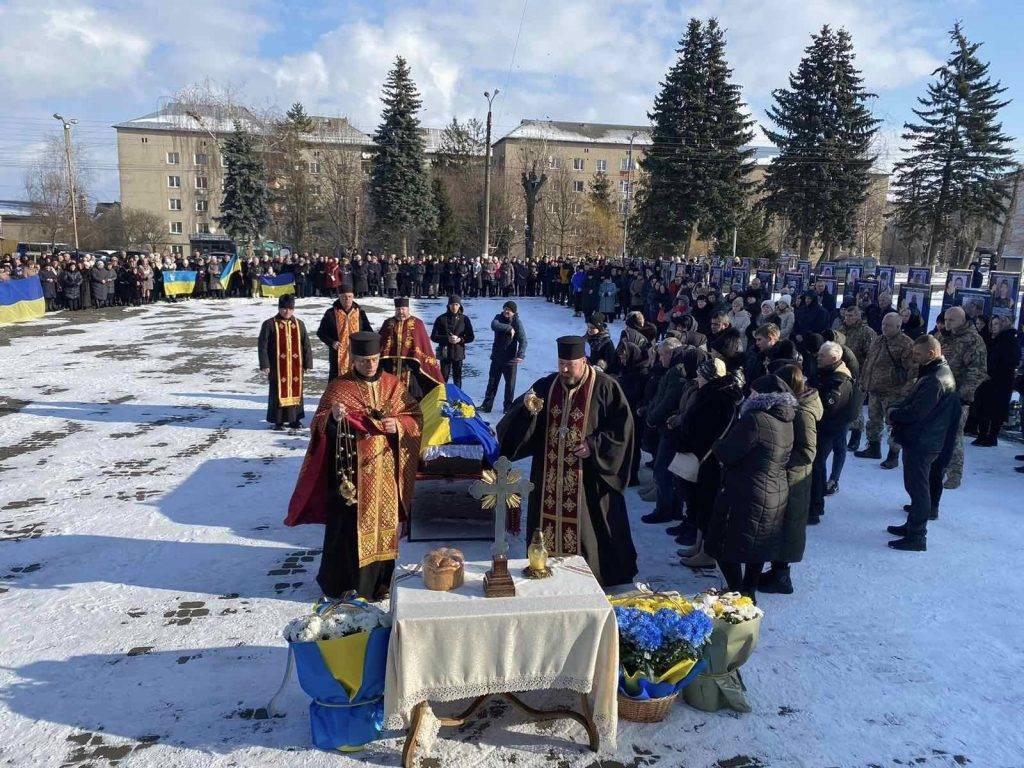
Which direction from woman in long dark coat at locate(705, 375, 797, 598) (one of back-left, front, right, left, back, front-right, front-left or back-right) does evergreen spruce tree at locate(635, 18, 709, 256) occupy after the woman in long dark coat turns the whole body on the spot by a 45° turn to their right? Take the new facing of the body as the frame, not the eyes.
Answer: front

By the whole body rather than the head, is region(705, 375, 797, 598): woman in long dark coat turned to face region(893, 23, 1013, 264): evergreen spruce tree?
no

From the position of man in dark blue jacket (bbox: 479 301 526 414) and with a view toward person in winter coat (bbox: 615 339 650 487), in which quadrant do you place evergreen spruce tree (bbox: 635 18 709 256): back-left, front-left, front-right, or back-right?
back-left

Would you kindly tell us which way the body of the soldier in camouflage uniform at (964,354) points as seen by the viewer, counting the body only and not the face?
to the viewer's left

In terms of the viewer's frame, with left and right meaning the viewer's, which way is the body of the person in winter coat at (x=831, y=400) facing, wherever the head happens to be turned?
facing to the left of the viewer

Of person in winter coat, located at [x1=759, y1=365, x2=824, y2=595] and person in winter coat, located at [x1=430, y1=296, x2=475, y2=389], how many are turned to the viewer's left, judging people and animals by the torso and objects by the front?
1

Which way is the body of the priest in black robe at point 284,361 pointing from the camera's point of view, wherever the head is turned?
toward the camera

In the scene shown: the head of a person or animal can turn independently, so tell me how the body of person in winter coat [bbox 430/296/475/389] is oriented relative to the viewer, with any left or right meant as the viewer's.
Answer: facing the viewer

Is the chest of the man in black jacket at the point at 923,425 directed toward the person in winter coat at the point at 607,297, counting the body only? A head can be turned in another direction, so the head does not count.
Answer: no

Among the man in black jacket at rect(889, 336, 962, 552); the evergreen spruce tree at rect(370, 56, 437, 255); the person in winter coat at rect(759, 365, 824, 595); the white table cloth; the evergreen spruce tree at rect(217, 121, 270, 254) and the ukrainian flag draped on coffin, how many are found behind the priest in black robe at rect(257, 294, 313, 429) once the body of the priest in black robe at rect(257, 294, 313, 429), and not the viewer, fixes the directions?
2

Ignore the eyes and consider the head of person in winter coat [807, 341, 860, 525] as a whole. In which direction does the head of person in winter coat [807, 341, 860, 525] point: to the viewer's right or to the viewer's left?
to the viewer's left

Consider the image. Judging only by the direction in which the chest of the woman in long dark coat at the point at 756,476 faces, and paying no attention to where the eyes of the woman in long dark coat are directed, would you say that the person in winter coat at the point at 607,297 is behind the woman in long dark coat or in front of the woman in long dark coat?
in front

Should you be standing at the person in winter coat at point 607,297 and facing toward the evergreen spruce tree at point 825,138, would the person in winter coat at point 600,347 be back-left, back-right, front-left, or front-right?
back-right

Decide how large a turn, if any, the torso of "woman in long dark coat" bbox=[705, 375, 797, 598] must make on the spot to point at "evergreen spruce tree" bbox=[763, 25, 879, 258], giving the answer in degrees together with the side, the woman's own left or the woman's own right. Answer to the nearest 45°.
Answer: approximately 45° to the woman's own right

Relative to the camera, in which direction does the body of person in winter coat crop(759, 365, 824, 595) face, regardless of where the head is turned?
to the viewer's left

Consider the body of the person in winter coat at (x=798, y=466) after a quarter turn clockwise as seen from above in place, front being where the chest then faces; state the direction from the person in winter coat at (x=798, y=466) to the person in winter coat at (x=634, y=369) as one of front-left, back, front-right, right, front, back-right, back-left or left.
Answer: front-left

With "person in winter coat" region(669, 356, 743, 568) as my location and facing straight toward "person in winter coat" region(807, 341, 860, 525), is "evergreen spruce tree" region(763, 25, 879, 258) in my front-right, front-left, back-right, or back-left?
front-left
